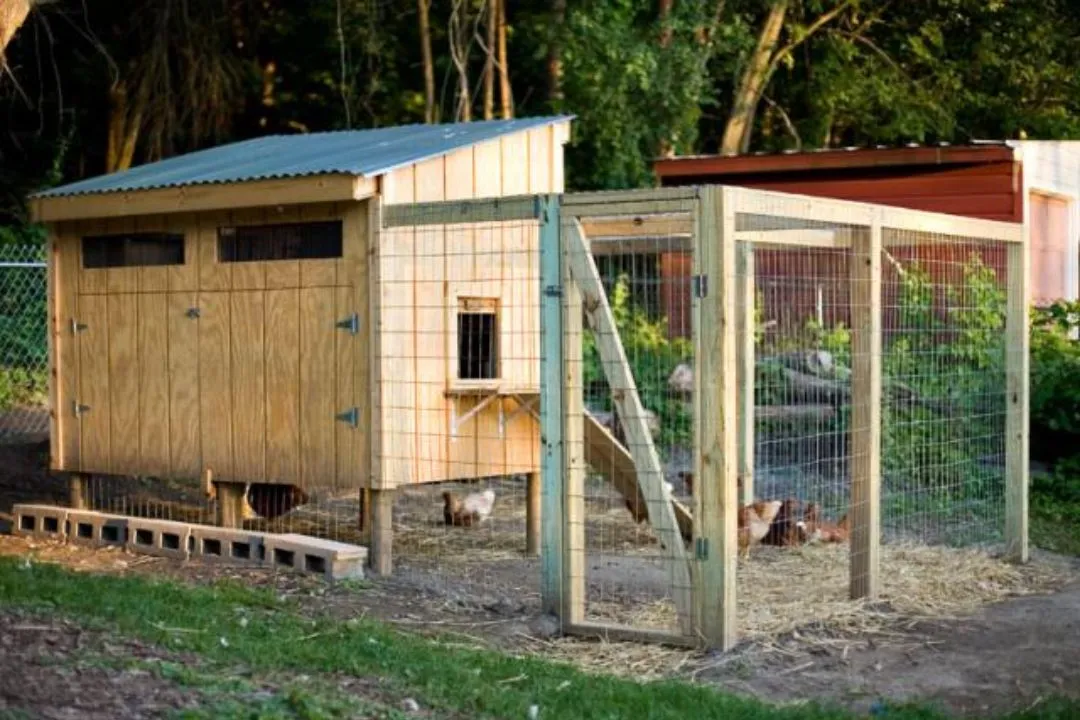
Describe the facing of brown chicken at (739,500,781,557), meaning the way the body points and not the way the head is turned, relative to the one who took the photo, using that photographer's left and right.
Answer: facing to the left of the viewer

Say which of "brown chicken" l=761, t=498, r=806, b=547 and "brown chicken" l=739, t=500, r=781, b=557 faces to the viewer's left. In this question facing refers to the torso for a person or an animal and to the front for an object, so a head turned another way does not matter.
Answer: "brown chicken" l=739, t=500, r=781, b=557

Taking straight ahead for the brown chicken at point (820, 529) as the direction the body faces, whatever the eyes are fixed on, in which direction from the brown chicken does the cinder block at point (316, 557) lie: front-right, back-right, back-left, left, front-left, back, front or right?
front-left

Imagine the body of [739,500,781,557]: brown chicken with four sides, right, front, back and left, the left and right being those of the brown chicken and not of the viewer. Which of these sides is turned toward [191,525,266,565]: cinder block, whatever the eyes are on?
front

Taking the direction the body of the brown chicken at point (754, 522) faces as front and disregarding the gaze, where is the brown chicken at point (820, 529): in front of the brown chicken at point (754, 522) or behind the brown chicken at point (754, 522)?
behind

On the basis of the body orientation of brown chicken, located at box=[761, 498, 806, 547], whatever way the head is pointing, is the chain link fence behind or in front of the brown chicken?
behind
